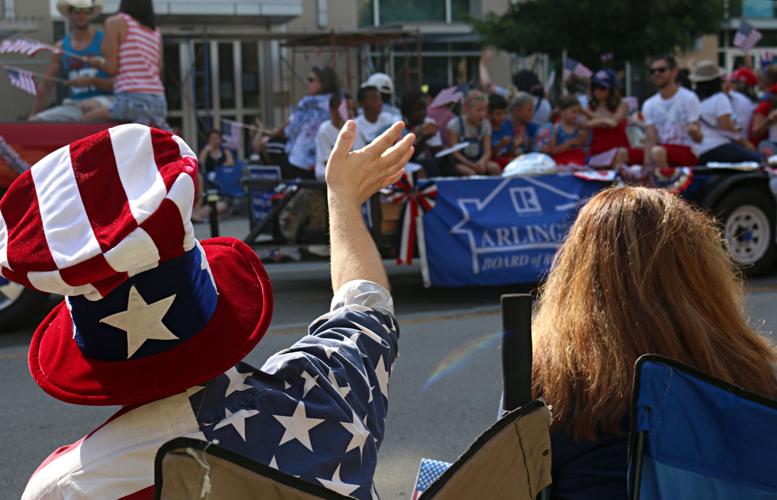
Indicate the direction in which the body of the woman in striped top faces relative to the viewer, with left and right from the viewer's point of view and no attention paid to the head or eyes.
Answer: facing away from the viewer and to the left of the viewer

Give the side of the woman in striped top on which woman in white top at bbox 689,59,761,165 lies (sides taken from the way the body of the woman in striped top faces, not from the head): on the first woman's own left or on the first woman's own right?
on the first woman's own right

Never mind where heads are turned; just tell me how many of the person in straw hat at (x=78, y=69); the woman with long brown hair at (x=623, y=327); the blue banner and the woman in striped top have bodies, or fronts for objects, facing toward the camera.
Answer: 2

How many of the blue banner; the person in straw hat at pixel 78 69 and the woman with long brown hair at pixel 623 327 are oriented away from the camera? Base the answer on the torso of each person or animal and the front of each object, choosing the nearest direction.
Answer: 1

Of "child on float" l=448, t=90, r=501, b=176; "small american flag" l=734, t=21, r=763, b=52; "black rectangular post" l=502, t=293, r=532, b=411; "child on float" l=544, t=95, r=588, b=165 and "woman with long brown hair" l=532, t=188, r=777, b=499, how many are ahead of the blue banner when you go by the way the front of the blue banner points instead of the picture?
2

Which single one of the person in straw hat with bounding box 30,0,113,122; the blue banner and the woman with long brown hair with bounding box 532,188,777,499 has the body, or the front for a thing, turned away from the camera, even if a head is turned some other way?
the woman with long brown hair

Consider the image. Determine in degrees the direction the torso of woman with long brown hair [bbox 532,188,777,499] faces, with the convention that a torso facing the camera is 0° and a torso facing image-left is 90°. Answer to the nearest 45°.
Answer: approximately 180°

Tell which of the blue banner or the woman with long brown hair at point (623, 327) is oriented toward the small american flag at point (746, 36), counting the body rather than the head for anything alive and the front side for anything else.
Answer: the woman with long brown hair

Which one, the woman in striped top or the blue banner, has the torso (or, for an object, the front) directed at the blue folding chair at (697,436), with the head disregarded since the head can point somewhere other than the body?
the blue banner
